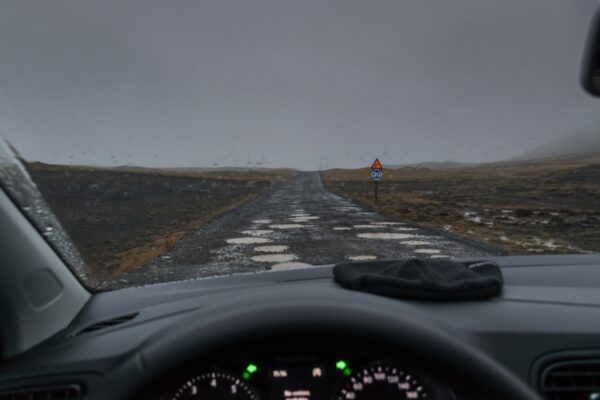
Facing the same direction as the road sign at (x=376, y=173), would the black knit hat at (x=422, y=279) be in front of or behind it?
in front

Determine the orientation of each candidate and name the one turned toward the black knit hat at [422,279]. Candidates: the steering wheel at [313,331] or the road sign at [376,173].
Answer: the road sign

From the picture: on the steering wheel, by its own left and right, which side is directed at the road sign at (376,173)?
back

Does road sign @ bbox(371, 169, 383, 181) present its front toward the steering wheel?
yes

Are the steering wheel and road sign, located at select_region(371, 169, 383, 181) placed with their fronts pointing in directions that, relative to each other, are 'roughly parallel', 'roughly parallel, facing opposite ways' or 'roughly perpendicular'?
roughly parallel

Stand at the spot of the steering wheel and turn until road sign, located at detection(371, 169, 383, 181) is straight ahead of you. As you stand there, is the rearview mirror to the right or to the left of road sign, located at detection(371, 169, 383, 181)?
right

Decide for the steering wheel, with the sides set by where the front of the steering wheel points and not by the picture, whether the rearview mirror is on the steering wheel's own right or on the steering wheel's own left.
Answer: on the steering wheel's own left

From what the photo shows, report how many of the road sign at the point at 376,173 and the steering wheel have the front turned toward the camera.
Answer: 2

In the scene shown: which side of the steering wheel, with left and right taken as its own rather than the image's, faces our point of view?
front
